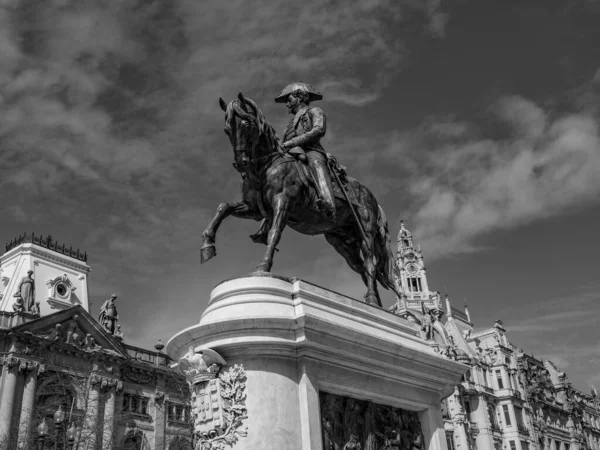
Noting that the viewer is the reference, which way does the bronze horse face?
facing the viewer and to the left of the viewer
